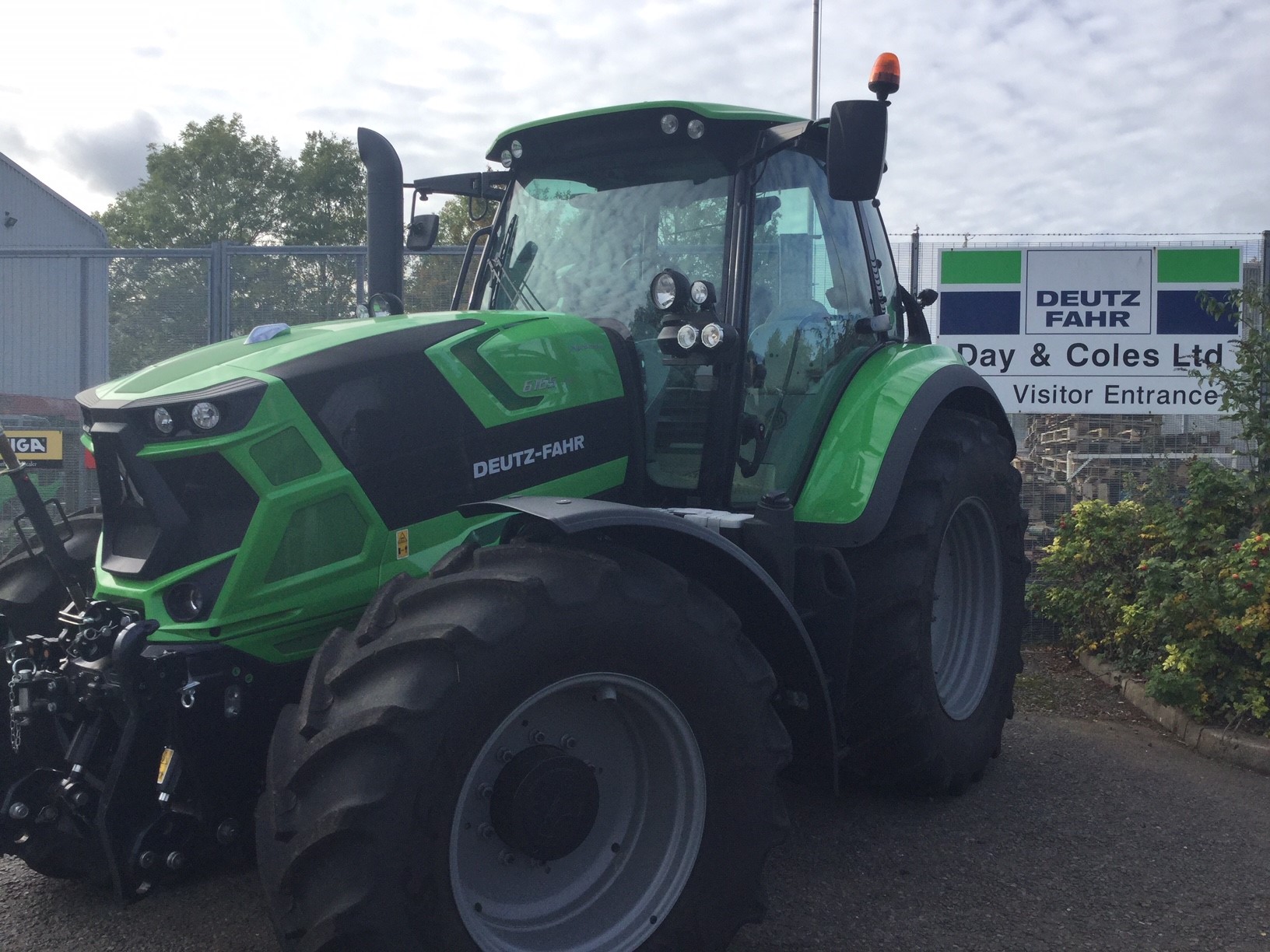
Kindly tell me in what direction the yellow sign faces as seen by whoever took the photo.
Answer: facing the viewer

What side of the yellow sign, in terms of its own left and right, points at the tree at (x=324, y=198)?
back

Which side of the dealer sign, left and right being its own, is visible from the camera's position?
front

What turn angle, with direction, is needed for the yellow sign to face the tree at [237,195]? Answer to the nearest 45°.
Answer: approximately 180°

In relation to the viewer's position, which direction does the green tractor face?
facing the viewer and to the left of the viewer

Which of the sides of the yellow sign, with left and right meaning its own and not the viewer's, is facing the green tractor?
front

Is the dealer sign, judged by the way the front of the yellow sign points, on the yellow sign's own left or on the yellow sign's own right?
on the yellow sign's own left

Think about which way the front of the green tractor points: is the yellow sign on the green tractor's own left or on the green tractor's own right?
on the green tractor's own right

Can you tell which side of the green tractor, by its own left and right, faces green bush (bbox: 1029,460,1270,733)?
back

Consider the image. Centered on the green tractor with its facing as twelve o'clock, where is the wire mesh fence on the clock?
The wire mesh fence is roughly at 4 o'clock from the green tractor.

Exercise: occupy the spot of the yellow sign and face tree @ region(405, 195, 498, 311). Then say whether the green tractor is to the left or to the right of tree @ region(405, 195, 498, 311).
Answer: right
